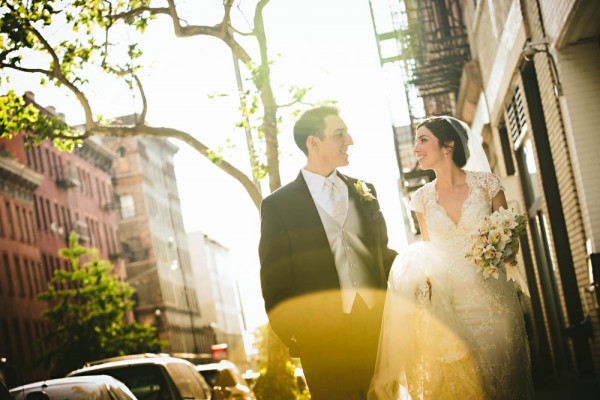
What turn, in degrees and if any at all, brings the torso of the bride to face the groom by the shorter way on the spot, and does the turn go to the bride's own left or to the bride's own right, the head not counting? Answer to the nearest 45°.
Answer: approximately 45° to the bride's own right

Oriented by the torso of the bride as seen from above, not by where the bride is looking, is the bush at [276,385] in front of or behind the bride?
behind

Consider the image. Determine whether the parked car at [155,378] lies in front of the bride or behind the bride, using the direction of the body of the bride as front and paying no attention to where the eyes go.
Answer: behind

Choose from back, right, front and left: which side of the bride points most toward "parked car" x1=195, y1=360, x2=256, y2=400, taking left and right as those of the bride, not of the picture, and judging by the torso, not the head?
back

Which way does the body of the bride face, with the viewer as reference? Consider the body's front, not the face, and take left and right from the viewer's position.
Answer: facing the viewer

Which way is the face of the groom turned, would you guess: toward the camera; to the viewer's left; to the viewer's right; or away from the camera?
to the viewer's right

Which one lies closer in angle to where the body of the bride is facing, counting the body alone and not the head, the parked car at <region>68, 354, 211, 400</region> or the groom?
the groom

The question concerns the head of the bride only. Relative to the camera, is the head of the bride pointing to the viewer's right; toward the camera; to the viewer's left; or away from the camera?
to the viewer's left
